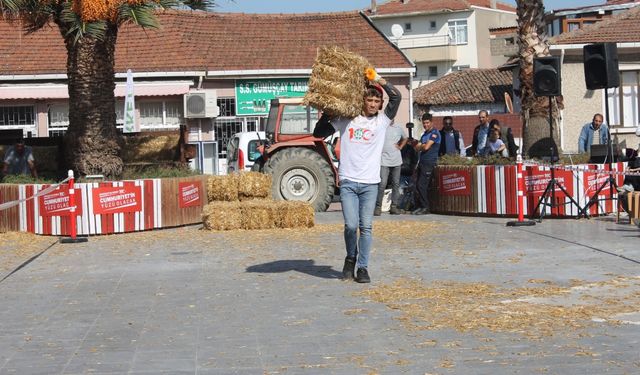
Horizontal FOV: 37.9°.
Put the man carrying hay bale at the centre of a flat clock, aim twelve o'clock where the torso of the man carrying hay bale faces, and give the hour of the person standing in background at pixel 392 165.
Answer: The person standing in background is roughly at 6 o'clock from the man carrying hay bale.

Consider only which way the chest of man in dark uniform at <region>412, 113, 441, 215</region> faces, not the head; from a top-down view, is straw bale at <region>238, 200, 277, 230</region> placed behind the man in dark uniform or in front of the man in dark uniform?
in front

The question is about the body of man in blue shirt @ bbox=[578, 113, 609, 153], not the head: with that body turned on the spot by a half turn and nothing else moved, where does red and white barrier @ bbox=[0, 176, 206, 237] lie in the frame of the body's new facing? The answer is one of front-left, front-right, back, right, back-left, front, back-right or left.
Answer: back-left

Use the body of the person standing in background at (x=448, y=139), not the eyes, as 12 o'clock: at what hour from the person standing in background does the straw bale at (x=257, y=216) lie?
The straw bale is roughly at 1 o'clock from the person standing in background.

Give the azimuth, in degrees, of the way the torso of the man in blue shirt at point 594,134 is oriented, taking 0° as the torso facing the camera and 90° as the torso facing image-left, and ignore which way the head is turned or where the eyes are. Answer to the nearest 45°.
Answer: approximately 0°

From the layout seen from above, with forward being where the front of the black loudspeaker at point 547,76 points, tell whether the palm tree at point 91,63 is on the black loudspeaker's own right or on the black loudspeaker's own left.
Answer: on the black loudspeaker's own right
